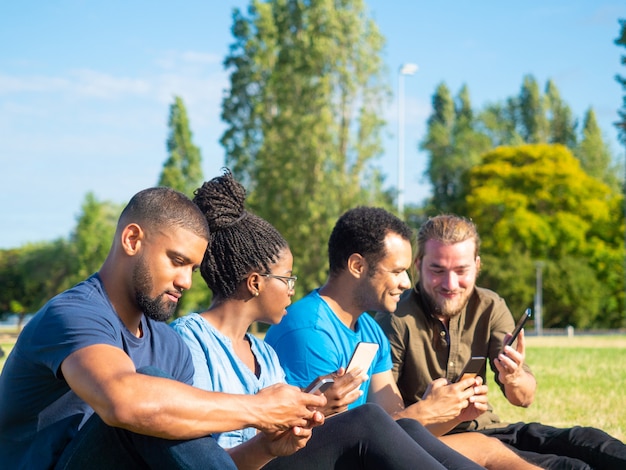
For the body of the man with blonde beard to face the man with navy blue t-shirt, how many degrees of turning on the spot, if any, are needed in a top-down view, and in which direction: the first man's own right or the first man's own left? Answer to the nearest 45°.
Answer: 0° — they already face them

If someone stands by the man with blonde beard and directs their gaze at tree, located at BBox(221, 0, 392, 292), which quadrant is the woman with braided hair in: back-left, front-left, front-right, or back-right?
back-left

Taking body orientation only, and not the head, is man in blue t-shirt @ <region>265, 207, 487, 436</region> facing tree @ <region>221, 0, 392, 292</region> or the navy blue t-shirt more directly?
the navy blue t-shirt

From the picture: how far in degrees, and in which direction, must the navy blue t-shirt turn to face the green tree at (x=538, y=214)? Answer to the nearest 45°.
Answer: approximately 90° to its left

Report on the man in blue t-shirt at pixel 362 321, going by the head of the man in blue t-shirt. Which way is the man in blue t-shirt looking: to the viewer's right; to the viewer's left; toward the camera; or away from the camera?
to the viewer's right

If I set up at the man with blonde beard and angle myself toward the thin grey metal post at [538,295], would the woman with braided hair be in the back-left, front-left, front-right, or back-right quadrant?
back-left

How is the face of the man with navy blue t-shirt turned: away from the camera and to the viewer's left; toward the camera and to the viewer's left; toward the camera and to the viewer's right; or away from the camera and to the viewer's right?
toward the camera and to the viewer's right

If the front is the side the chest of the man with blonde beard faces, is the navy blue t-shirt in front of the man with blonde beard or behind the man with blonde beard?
in front

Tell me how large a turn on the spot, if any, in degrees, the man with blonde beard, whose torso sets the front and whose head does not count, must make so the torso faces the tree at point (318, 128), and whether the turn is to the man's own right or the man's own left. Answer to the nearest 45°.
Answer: approximately 180°

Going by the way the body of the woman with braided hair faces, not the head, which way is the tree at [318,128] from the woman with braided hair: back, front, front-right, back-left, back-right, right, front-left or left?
back-left

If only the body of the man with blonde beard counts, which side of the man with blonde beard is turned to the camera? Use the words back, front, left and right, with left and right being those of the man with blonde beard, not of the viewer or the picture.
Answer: front
